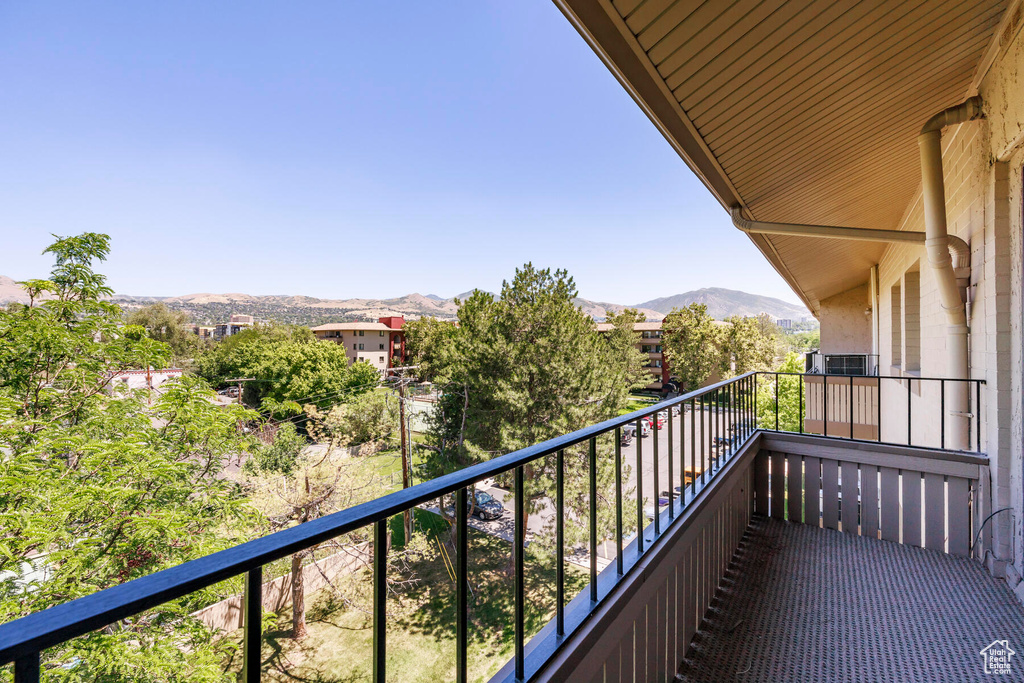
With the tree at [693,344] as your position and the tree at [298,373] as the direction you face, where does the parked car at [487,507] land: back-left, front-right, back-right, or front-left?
front-left

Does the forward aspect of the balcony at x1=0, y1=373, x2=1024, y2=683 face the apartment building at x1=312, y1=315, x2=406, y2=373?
no

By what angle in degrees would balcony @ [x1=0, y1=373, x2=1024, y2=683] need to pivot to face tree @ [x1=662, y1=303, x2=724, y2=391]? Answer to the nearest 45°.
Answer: approximately 90° to its right

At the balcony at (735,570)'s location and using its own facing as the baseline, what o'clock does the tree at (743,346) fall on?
The tree is roughly at 4 o'clock from the balcony.

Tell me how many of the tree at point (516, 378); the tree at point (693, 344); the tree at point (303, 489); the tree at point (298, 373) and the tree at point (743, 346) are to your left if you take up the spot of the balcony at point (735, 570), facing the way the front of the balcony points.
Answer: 0

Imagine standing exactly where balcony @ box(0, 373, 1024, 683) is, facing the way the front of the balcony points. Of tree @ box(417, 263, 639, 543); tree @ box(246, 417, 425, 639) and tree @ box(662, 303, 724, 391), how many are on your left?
0

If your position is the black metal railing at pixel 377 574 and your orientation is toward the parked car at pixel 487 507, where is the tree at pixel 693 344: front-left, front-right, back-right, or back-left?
front-right

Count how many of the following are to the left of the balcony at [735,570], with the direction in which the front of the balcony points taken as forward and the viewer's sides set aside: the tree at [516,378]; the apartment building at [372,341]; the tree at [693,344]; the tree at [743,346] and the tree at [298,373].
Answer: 0

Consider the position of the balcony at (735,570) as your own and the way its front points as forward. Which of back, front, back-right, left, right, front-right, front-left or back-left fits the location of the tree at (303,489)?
front-right

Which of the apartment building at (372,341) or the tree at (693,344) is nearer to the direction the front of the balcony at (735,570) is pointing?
the apartment building

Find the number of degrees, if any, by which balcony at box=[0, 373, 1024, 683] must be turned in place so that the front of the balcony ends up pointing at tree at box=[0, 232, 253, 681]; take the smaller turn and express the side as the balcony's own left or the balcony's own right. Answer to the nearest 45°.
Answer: approximately 45° to the balcony's own right

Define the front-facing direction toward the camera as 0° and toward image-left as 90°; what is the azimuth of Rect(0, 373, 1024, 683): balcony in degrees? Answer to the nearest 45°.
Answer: approximately 90°

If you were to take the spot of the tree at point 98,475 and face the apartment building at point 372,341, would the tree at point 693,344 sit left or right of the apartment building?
right

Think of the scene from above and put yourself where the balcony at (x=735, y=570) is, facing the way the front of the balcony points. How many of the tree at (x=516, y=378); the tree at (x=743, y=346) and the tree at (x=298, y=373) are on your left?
0

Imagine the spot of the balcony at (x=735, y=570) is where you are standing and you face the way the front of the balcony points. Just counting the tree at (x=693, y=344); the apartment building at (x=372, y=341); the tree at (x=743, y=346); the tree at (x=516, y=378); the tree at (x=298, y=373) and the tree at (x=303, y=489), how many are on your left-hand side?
0

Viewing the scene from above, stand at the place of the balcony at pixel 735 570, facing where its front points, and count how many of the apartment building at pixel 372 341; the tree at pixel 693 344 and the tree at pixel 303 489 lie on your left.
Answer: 0

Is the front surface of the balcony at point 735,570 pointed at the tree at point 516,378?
no
